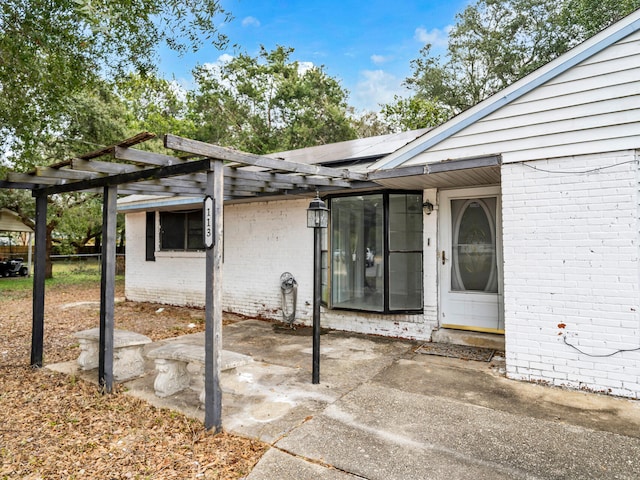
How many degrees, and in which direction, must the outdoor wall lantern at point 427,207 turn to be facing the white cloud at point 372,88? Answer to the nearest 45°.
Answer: approximately 180°

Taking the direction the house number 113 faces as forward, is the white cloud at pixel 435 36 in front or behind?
behind

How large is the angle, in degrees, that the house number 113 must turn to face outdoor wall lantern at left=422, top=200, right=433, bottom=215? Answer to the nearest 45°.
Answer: approximately 135° to its left

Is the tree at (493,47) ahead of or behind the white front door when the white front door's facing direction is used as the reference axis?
behind

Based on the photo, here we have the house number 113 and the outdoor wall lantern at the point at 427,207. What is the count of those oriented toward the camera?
2

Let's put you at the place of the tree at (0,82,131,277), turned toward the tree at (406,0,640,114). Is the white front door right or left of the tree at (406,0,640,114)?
right

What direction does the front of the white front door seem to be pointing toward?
toward the camera

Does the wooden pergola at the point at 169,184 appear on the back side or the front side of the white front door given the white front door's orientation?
on the front side

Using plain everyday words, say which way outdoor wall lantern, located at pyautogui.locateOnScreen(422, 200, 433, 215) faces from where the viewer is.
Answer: facing the viewer

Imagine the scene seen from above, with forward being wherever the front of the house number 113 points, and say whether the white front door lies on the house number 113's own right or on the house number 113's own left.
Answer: on the house number 113's own left

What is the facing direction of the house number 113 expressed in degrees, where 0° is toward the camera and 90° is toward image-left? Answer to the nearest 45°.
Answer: approximately 0°

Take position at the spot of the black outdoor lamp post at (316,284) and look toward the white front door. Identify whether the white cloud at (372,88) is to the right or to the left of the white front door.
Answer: left

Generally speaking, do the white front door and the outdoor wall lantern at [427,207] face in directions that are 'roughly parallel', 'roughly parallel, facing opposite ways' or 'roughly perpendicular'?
roughly parallel

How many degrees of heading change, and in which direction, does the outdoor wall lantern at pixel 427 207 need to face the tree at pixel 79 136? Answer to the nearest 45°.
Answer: approximately 90° to its right

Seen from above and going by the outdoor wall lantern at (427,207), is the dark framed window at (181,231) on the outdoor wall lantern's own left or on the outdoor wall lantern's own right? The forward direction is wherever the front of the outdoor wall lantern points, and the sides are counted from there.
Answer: on the outdoor wall lantern's own right

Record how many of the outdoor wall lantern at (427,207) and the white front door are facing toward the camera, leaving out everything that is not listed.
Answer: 2
